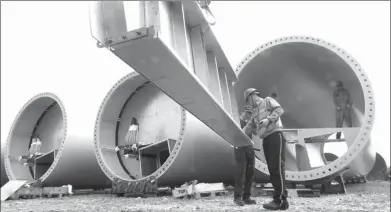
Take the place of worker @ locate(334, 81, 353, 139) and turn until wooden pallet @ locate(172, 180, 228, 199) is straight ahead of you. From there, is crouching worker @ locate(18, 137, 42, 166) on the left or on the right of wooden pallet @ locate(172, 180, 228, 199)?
right

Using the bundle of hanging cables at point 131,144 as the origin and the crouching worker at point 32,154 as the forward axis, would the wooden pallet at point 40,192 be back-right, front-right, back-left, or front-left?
front-left
